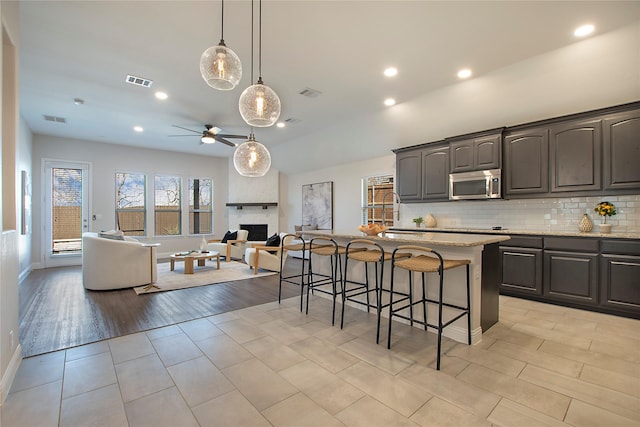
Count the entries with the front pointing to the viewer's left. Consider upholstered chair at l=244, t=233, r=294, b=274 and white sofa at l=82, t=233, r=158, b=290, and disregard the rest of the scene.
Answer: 1

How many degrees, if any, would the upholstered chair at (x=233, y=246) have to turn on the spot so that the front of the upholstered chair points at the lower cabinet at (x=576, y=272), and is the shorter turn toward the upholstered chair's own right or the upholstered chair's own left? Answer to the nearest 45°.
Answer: approximately 90° to the upholstered chair's own left

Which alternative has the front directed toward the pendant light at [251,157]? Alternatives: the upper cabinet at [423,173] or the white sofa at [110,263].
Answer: the upper cabinet

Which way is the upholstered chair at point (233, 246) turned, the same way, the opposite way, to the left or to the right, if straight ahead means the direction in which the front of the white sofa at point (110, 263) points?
the opposite way

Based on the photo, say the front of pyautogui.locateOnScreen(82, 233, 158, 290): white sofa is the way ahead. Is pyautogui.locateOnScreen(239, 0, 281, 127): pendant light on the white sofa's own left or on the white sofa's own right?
on the white sofa's own right

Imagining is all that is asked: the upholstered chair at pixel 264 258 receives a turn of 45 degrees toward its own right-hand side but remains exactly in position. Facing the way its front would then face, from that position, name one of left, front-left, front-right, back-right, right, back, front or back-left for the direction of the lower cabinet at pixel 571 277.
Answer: back

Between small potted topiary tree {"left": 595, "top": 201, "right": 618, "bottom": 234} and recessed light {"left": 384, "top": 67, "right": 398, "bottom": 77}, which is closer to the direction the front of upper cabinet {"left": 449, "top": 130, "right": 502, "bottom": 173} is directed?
the recessed light

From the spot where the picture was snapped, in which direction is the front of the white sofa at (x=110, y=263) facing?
facing away from the viewer and to the right of the viewer

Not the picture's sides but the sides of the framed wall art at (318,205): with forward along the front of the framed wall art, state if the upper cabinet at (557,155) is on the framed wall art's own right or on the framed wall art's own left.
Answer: on the framed wall art's own left
